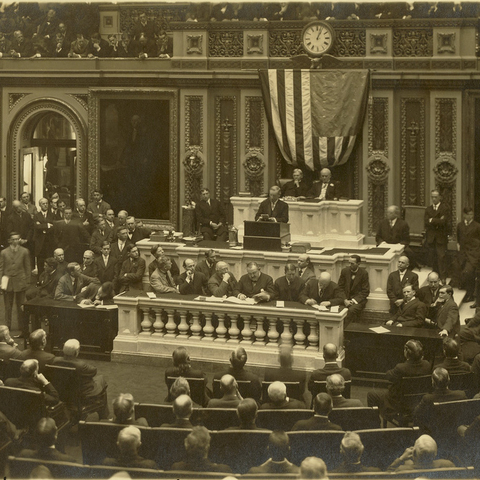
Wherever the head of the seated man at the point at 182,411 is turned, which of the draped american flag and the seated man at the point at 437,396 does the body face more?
the draped american flag

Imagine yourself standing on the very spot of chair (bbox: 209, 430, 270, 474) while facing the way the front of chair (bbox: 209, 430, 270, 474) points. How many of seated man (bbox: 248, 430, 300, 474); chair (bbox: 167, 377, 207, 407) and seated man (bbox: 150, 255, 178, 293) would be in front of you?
2

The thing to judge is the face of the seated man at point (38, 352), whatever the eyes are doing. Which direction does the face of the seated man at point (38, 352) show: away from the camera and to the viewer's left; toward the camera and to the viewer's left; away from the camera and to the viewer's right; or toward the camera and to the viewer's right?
away from the camera and to the viewer's right

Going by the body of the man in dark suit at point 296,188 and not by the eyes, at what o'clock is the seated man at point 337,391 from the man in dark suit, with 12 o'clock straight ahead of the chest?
The seated man is roughly at 12 o'clock from the man in dark suit.

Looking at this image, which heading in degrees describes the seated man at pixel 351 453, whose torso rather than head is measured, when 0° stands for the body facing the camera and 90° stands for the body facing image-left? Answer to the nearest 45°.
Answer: approximately 180°

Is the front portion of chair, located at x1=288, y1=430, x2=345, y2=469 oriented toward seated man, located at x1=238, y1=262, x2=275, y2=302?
yes

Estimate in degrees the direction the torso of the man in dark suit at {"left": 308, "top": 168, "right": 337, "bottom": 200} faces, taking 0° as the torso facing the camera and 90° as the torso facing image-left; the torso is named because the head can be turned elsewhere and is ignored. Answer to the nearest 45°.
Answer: approximately 0°

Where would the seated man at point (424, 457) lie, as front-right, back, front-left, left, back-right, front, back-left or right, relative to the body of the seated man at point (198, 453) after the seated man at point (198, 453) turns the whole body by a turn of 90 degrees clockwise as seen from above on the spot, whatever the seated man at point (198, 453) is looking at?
front

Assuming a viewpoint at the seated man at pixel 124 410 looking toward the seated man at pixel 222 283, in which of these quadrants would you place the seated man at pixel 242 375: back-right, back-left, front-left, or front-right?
front-right

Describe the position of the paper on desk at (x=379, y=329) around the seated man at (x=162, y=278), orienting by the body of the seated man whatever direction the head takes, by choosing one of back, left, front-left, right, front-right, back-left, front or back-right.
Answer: front

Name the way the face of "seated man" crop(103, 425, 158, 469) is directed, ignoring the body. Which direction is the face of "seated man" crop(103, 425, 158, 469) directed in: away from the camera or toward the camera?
away from the camera

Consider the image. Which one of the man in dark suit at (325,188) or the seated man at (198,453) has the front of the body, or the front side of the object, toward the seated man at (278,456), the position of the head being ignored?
the man in dark suit

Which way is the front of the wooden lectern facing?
toward the camera

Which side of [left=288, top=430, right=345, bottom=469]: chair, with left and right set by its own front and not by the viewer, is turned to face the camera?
back

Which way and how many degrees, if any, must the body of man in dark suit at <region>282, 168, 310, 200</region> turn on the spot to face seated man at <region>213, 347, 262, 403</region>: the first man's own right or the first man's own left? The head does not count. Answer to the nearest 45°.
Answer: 0° — they already face them

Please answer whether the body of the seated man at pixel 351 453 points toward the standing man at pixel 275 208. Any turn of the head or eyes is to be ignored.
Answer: yes

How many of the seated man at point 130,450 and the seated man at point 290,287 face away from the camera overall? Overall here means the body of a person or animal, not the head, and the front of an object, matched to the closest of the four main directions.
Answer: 1

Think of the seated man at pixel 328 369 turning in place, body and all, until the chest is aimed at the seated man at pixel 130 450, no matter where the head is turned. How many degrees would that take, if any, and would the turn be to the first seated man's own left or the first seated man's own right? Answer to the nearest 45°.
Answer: approximately 135° to the first seated man's own left

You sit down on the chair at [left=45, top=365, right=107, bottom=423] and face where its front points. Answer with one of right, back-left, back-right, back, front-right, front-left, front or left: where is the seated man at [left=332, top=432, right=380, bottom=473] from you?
right
